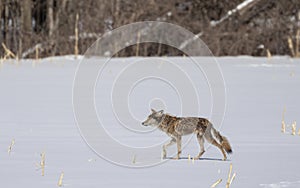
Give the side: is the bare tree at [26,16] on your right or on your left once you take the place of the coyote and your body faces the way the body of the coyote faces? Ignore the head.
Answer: on your right

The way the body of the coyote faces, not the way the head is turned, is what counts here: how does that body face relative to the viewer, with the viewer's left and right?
facing to the left of the viewer

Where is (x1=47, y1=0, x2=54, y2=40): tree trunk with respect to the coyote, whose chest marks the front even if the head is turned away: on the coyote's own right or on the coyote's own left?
on the coyote's own right
